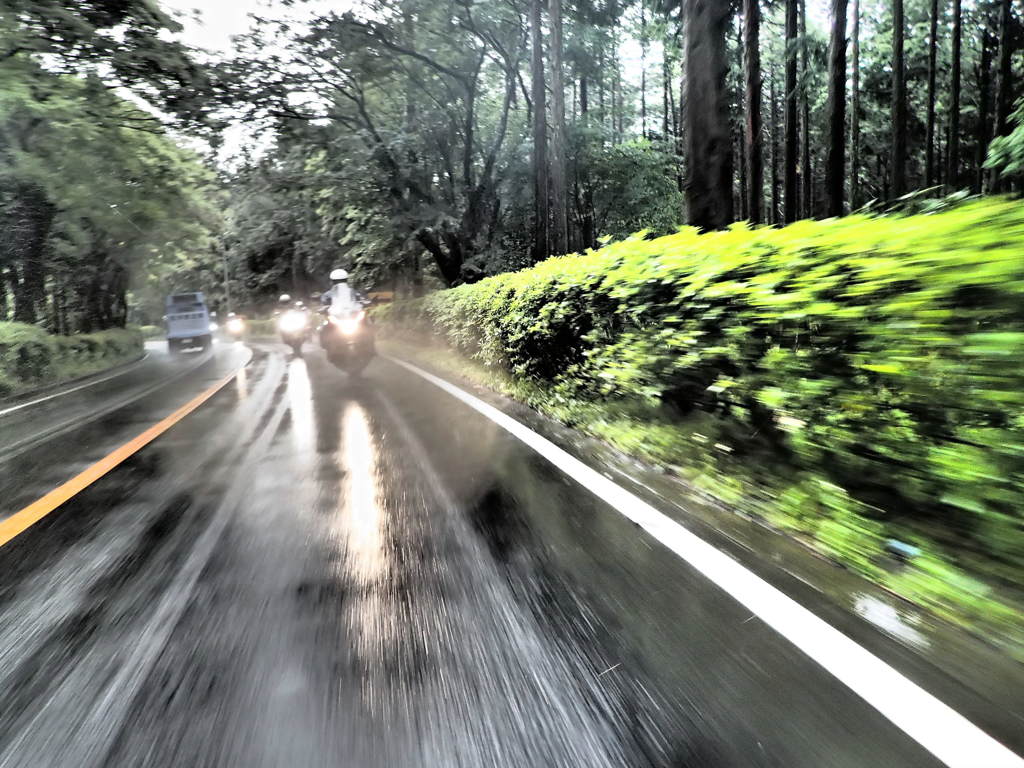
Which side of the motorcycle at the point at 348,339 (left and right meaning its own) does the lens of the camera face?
front

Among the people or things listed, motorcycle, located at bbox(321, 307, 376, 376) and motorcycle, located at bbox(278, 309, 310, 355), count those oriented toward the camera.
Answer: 2

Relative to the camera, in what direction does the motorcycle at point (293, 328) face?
facing the viewer

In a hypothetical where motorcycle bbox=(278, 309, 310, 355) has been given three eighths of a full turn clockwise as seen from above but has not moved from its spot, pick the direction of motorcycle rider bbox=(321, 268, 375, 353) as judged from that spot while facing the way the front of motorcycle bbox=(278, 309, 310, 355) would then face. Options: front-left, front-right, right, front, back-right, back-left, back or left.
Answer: back-left

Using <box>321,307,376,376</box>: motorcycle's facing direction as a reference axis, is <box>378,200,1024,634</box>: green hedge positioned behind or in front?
in front

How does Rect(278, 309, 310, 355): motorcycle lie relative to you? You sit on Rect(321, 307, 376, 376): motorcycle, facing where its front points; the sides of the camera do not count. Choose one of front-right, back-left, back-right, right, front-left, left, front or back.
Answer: back

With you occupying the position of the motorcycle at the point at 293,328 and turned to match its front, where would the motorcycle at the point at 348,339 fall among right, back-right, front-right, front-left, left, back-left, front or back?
front

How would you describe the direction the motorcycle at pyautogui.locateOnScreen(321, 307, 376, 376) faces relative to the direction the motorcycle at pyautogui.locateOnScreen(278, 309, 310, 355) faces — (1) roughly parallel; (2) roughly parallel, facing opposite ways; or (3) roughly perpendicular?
roughly parallel
